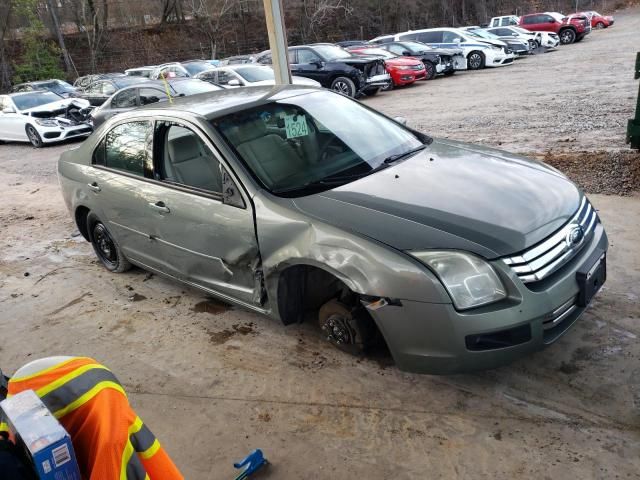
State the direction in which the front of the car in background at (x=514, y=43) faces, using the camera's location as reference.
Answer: facing the viewer and to the right of the viewer

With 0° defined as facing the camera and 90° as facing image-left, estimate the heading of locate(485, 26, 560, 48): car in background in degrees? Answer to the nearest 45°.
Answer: approximately 315°

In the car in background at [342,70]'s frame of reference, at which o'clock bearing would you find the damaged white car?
The damaged white car is roughly at 4 o'clock from the car in background.

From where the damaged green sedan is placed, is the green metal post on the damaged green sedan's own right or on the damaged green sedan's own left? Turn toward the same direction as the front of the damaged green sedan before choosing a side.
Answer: on the damaged green sedan's own left

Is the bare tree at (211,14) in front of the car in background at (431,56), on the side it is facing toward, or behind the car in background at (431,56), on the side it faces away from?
behind

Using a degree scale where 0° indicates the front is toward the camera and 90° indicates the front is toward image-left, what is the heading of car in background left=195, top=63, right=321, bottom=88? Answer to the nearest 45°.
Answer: approximately 315°

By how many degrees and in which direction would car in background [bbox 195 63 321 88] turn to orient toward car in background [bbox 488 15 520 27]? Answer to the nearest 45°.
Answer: approximately 90° to its left

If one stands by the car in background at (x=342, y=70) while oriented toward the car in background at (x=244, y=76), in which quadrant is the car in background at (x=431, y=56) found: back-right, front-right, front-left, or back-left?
back-right

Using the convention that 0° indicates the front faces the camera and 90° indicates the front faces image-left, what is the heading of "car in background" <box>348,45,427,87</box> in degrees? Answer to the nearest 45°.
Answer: approximately 315°

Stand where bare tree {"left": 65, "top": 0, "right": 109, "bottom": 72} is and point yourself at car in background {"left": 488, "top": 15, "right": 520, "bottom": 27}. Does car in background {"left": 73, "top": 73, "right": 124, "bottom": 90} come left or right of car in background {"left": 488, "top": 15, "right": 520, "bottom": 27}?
right

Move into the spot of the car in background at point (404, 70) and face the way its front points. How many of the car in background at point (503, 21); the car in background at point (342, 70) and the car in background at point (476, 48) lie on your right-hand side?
1
